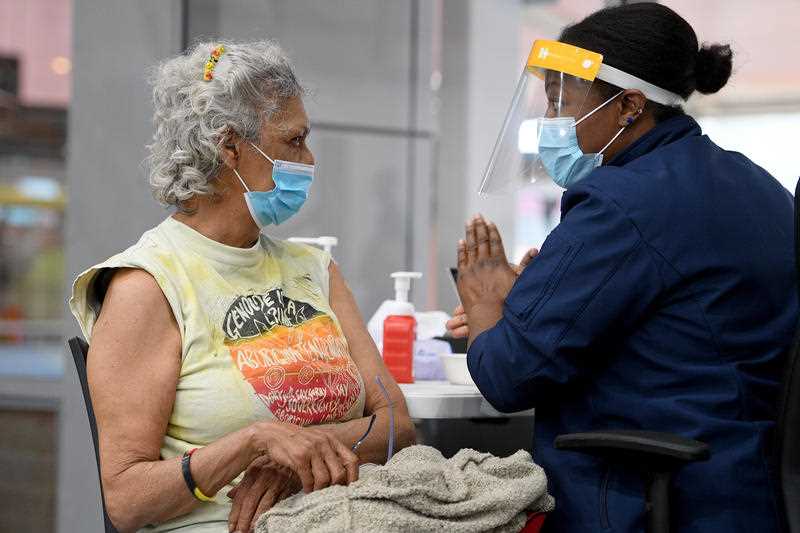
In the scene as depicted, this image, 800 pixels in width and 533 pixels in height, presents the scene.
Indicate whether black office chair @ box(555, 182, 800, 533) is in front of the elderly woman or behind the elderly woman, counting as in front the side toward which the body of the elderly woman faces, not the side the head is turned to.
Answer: in front

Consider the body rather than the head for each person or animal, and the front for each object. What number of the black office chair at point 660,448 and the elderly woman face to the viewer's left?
1

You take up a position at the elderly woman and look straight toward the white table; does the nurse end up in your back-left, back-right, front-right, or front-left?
front-right

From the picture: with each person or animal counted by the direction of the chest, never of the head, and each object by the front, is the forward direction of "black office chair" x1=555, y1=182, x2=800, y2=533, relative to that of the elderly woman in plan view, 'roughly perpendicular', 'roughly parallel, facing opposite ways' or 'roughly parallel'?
roughly parallel, facing opposite ways

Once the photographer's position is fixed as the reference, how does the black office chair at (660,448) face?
facing to the left of the viewer

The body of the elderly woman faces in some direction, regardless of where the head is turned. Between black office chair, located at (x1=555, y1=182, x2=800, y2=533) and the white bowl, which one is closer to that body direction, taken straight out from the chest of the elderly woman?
the black office chair

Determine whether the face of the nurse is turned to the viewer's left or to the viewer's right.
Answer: to the viewer's left

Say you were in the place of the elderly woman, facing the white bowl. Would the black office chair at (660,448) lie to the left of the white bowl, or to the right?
right

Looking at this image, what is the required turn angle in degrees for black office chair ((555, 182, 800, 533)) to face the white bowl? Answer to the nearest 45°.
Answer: approximately 45° to its right

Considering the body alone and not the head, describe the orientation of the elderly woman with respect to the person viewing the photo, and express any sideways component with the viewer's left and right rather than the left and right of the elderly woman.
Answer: facing the viewer and to the right of the viewer

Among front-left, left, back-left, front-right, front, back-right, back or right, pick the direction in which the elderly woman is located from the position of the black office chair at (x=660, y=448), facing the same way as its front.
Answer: front

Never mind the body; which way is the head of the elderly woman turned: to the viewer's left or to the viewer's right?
to the viewer's right

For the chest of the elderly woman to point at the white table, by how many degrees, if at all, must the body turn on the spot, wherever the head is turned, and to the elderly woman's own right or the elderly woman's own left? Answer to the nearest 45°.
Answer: approximately 45° to the elderly woman's own left

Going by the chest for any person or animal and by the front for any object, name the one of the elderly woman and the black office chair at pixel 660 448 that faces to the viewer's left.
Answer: the black office chair
